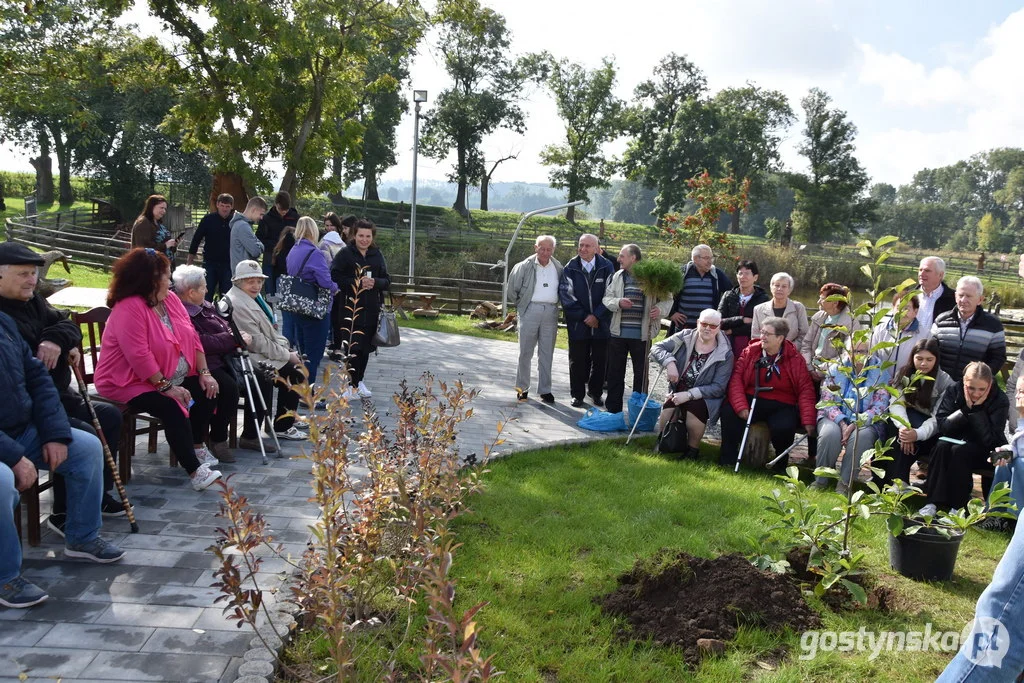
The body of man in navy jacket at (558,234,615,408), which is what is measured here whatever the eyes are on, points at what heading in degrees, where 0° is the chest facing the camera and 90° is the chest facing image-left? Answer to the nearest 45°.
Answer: approximately 0°

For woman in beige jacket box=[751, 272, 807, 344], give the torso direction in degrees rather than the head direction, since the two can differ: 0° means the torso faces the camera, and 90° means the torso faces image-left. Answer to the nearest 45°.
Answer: approximately 0°

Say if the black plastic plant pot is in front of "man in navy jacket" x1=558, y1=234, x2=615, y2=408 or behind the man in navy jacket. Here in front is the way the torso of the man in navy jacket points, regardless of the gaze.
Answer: in front

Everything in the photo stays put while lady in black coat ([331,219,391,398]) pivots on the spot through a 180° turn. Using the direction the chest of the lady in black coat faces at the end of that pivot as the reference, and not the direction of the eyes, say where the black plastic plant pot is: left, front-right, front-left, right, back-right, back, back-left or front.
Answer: back-right

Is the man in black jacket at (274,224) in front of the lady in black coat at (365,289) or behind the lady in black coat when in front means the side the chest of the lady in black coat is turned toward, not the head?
behind

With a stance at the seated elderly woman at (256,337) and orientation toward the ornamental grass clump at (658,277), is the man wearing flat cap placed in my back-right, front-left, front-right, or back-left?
back-right

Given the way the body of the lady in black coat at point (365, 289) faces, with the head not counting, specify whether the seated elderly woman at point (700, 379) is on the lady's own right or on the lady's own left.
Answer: on the lady's own left

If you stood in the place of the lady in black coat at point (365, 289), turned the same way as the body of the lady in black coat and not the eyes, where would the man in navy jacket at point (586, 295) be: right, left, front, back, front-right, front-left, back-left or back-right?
left

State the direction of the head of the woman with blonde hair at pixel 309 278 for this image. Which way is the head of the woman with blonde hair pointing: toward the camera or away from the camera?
away from the camera

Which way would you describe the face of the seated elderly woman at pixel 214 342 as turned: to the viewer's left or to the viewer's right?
to the viewer's right

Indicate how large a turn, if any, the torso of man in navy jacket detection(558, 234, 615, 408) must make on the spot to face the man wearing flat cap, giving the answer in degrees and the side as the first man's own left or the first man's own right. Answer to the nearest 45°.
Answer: approximately 45° to the first man's own right

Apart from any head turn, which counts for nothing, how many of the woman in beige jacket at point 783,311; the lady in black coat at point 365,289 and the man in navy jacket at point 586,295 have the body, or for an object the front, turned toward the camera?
3

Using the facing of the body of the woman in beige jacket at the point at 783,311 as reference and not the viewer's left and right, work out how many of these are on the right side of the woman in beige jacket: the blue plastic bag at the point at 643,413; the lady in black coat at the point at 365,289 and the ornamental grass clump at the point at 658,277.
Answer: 3

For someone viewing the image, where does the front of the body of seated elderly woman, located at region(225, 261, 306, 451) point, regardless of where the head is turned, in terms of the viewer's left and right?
facing the viewer and to the right of the viewer
